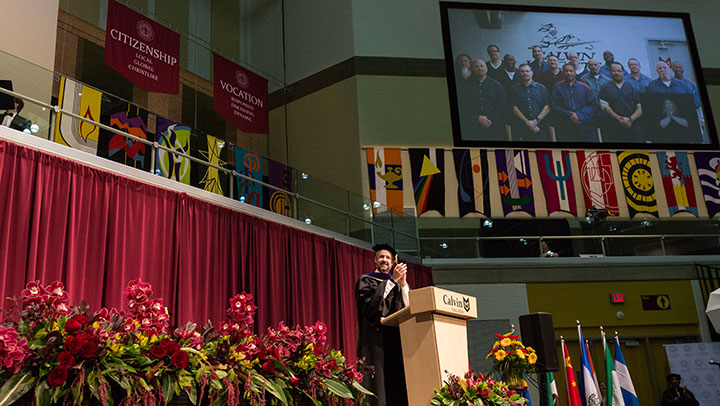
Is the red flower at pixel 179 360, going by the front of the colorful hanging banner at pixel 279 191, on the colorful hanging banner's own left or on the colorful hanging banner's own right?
on the colorful hanging banner's own right

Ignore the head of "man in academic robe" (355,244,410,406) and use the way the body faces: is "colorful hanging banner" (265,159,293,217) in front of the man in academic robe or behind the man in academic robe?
behind

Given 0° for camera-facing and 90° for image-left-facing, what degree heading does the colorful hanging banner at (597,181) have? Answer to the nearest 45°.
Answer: approximately 0°

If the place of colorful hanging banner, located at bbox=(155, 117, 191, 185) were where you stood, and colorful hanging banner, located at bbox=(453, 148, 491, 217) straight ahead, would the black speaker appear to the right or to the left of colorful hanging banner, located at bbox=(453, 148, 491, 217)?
right

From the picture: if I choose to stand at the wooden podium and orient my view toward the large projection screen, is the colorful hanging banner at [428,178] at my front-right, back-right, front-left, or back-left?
front-left

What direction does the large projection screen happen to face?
toward the camera

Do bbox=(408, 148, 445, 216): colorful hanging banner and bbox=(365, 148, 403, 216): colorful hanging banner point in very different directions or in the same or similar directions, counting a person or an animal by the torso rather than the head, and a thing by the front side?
same or similar directions

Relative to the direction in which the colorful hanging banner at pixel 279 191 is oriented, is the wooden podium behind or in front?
in front

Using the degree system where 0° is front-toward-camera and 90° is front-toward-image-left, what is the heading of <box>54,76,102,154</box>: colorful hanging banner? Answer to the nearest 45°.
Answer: approximately 315°

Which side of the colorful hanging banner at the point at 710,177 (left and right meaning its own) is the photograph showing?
front

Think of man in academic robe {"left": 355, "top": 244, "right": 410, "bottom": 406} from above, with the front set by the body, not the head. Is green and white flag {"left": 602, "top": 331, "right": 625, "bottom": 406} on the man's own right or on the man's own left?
on the man's own left

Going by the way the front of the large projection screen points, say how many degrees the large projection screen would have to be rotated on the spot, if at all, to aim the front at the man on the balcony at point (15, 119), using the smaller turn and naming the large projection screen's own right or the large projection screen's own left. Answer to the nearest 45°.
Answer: approximately 45° to the large projection screen's own right

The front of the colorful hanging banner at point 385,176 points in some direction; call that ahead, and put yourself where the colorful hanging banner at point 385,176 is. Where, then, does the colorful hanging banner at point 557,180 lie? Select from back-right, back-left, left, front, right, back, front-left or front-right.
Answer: left

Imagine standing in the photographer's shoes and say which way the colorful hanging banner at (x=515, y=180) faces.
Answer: facing the viewer

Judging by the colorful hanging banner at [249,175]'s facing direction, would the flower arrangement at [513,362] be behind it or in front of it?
in front
